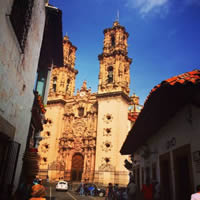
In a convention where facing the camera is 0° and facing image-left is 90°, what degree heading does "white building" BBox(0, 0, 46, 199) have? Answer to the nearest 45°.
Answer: approximately 270°

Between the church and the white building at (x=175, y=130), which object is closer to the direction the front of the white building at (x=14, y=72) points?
the white building

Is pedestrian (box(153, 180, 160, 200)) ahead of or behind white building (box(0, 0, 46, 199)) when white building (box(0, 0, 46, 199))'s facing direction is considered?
ahead

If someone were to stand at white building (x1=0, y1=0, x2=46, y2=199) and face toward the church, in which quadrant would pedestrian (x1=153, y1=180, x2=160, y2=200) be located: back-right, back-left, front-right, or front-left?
front-right

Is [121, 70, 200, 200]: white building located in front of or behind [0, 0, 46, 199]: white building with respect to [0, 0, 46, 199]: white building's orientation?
in front

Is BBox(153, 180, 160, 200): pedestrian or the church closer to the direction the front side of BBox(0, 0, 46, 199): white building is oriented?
the pedestrian

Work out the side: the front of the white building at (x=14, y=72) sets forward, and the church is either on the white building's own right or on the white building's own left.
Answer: on the white building's own left
